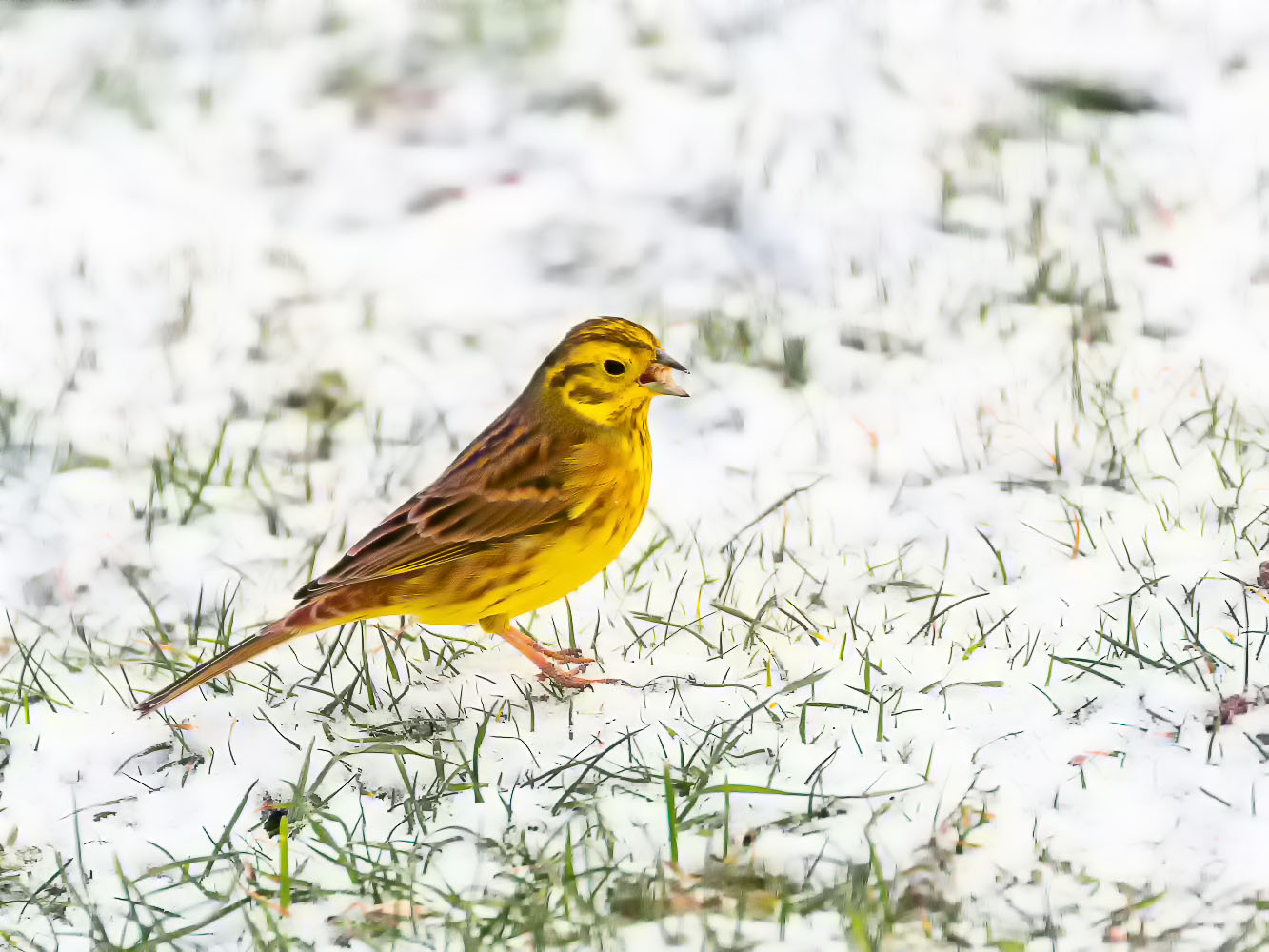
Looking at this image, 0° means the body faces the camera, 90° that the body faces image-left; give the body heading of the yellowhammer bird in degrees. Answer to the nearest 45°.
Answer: approximately 270°
